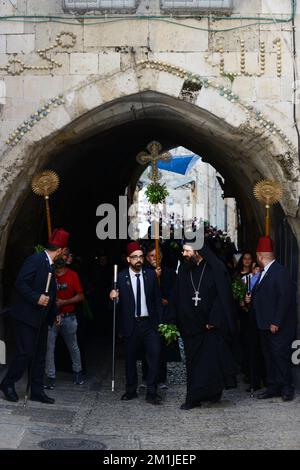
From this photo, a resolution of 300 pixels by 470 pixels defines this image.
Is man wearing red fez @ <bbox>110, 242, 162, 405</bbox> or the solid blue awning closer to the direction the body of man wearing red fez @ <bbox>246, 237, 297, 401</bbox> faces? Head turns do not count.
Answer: the man wearing red fez

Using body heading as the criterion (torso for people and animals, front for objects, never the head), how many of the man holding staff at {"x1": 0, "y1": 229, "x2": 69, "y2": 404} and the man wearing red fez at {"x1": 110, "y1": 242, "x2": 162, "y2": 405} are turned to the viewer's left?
0

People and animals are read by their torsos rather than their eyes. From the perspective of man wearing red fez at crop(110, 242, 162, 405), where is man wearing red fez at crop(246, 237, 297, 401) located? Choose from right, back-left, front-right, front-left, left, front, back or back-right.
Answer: left

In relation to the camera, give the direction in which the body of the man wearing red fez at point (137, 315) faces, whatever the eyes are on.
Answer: toward the camera
